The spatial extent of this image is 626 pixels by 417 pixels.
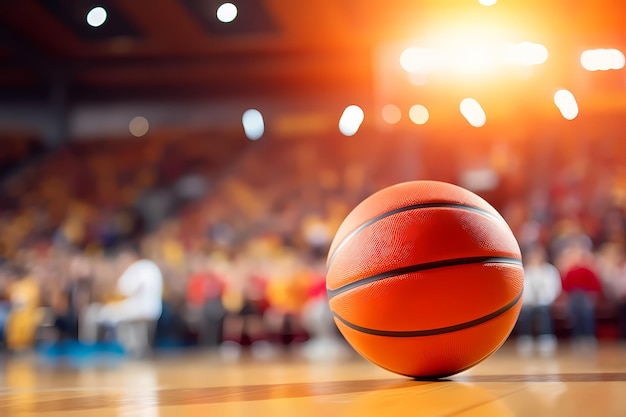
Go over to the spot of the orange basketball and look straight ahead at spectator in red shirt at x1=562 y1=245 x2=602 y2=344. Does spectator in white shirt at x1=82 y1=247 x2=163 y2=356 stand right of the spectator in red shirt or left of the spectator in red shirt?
left

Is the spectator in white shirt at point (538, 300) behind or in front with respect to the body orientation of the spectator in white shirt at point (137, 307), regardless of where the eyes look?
behind

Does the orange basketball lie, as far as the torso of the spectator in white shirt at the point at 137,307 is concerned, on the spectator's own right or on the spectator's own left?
on the spectator's own left

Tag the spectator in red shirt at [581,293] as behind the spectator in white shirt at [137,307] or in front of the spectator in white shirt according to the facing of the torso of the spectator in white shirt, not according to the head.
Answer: behind
